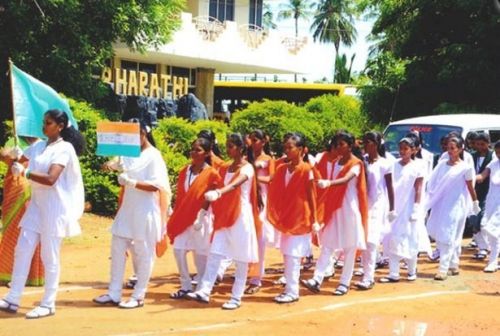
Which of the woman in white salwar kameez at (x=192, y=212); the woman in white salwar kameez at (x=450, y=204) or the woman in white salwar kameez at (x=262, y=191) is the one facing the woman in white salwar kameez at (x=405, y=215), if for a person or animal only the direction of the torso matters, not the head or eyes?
the woman in white salwar kameez at (x=450, y=204)

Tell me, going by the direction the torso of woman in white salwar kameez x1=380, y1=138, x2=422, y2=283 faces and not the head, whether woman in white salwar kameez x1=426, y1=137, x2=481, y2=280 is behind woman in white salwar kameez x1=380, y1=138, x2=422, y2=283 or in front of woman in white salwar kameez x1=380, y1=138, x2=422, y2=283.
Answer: behind

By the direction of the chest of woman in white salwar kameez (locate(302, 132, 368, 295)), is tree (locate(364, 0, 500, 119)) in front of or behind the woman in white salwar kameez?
behind

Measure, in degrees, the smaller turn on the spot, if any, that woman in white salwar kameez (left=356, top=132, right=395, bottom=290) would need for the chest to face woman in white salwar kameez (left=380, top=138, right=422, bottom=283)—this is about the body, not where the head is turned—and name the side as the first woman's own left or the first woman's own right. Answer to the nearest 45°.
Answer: approximately 180°

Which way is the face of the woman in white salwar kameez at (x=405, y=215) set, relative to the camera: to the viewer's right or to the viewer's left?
to the viewer's left

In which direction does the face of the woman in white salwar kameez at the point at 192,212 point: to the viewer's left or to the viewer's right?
to the viewer's left

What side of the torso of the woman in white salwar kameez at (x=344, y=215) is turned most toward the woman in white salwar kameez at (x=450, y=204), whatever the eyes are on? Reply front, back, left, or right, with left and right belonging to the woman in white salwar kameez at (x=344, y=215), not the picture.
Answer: back

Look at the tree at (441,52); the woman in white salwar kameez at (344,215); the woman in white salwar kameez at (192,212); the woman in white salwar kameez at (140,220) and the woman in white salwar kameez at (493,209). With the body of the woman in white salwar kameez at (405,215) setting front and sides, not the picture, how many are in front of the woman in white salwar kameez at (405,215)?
3
